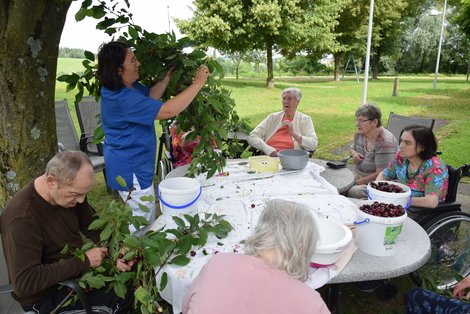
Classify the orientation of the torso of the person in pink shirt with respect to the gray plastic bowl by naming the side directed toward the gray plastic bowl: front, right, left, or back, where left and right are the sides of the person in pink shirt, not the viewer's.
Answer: front

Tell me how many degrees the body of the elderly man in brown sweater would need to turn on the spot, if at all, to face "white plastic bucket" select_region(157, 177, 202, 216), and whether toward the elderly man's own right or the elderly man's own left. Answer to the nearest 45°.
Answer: approximately 45° to the elderly man's own left

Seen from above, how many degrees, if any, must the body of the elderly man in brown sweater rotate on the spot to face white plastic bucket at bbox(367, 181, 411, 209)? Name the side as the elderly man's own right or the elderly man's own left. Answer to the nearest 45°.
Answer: approximately 45° to the elderly man's own left

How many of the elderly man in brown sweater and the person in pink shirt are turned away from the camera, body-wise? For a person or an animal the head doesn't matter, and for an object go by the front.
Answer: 1

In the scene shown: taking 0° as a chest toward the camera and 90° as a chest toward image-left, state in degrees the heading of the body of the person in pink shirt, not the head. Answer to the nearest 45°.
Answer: approximately 180°

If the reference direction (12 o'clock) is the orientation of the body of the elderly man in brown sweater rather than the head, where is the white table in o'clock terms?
The white table is roughly at 11 o'clock from the elderly man in brown sweater.

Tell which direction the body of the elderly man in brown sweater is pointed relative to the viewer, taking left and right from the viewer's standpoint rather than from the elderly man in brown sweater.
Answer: facing the viewer and to the right of the viewer

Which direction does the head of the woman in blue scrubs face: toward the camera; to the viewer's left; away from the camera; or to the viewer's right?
to the viewer's right

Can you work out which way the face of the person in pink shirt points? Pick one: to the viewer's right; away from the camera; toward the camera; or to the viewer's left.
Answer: away from the camera

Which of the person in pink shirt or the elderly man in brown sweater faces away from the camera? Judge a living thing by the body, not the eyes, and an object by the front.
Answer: the person in pink shirt

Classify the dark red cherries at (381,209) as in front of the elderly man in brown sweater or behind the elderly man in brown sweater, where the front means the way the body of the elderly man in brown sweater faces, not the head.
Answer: in front

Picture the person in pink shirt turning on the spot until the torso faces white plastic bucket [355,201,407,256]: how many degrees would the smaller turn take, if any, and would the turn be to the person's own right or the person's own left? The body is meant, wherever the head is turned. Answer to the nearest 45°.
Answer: approximately 45° to the person's own right

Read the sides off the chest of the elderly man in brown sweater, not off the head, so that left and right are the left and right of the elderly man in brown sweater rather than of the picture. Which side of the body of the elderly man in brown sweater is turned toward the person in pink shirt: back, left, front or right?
front

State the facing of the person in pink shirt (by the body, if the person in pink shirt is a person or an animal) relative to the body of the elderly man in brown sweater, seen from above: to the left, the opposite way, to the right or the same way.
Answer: to the left
